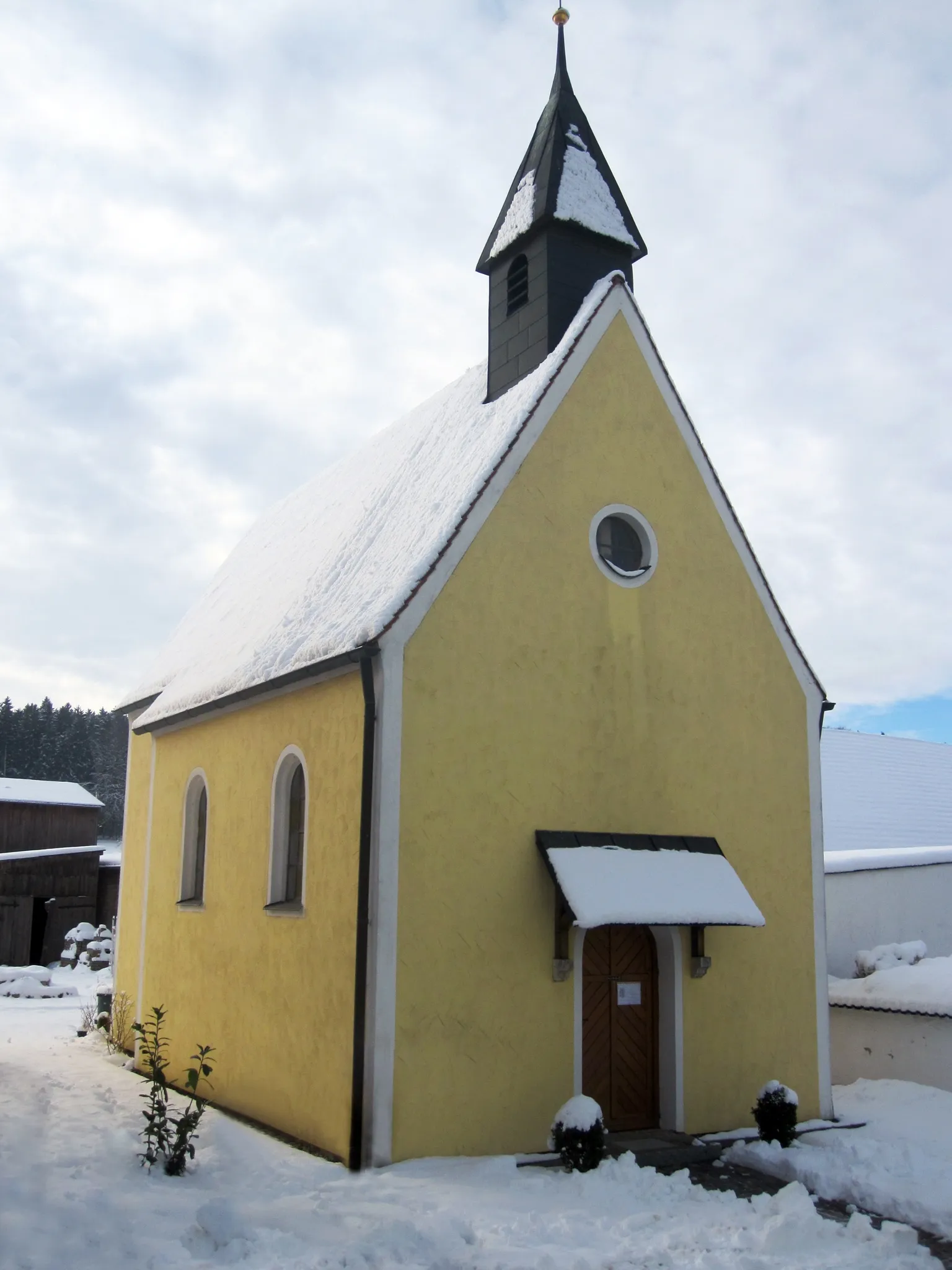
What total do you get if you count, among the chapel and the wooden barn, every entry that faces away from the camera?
0

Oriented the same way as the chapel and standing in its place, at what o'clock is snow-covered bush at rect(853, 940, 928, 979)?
The snow-covered bush is roughly at 9 o'clock from the chapel.

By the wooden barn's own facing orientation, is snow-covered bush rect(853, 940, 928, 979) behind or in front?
in front

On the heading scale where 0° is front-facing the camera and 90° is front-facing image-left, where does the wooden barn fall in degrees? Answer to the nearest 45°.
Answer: approximately 0°

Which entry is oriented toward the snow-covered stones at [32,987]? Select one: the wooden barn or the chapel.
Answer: the wooden barn
